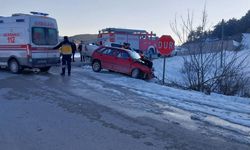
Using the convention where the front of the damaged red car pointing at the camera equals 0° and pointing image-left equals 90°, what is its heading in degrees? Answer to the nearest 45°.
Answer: approximately 315°

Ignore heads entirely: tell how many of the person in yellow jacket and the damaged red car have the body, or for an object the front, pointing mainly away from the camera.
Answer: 1

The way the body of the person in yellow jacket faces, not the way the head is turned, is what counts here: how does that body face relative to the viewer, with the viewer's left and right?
facing away from the viewer

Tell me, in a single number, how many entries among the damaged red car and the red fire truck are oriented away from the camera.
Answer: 0

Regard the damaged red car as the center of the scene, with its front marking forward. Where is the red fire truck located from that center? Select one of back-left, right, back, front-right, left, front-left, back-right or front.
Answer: back-left

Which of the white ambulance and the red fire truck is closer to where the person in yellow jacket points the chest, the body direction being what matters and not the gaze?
the red fire truck

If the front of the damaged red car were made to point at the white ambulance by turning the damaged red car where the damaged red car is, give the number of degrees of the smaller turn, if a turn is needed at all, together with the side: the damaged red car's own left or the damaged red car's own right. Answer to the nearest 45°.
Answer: approximately 135° to the damaged red car's own right
